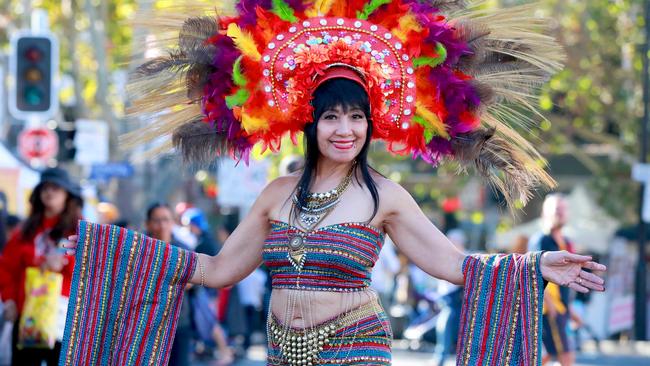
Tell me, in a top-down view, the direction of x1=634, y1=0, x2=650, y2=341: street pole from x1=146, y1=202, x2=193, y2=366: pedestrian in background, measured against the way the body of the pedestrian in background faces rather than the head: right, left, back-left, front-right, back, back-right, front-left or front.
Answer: back-left

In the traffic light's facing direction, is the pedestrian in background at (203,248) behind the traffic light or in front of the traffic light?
in front

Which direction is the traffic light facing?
toward the camera

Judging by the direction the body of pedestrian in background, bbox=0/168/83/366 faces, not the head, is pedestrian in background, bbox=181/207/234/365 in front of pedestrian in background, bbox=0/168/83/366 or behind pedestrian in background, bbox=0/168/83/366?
behind

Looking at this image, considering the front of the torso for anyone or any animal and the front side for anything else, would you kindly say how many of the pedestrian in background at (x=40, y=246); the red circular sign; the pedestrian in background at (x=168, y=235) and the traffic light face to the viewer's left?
0

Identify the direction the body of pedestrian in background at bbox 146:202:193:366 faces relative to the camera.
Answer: toward the camera

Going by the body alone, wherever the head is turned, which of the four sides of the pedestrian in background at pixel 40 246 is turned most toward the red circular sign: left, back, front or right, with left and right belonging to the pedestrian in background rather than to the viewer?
back

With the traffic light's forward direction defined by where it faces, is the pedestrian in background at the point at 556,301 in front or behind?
in front
